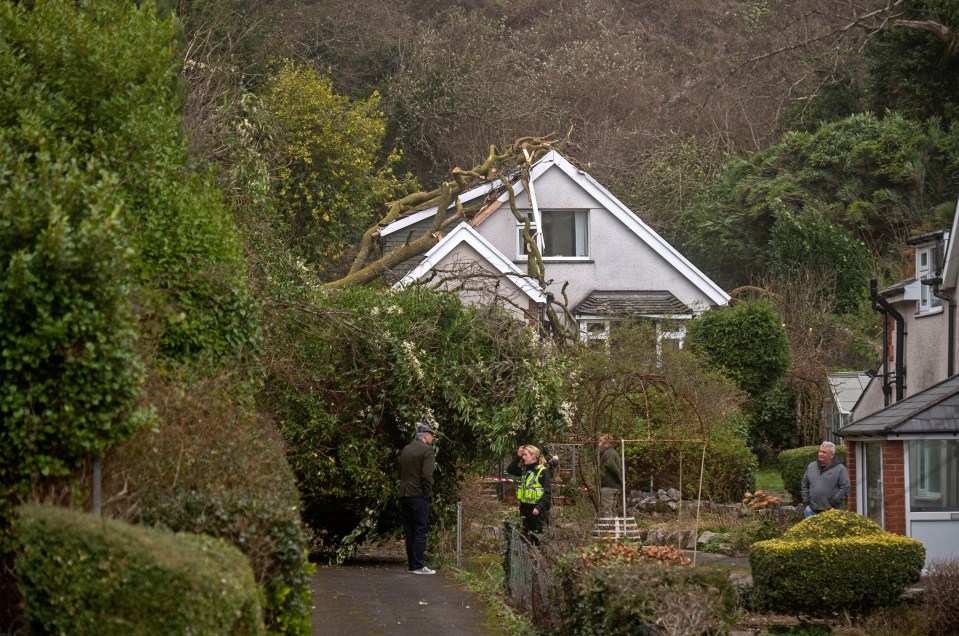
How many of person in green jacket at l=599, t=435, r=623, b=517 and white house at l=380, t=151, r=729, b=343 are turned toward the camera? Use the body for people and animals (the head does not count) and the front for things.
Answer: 1

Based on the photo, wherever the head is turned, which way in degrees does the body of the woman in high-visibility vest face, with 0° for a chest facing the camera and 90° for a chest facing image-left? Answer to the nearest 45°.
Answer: approximately 45°

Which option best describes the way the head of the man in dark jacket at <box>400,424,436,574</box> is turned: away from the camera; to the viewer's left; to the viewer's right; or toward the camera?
to the viewer's right

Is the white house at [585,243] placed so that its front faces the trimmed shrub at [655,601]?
yes

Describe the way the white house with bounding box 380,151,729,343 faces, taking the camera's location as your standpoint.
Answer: facing the viewer

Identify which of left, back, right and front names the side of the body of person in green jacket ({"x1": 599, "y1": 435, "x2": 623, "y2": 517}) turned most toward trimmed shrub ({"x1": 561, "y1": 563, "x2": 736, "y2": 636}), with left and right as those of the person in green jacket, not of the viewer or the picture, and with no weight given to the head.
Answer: left

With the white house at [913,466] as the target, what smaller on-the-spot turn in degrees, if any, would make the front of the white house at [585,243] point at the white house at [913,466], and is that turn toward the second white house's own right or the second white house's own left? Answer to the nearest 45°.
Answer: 0° — it already faces it

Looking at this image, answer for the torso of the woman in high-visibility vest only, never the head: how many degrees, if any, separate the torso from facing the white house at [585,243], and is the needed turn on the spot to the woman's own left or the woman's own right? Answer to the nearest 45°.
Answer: approximately 135° to the woman's own right

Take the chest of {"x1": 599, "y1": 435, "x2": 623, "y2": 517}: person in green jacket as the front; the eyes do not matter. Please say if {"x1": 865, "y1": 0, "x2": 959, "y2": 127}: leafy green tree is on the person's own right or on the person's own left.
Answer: on the person's own right

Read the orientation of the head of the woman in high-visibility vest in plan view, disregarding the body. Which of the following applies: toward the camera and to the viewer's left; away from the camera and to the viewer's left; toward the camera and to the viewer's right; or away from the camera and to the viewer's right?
toward the camera and to the viewer's left

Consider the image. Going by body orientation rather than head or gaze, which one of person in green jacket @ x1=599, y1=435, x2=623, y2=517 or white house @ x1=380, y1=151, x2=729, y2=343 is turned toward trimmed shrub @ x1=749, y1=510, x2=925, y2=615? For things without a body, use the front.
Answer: the white house

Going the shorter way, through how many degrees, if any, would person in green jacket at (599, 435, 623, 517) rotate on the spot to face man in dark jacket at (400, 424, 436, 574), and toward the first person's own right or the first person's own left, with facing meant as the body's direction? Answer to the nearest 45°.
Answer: approximately 45° to the first person's own left

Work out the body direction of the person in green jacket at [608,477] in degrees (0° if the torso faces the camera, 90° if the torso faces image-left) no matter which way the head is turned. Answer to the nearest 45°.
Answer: approximately 90°
